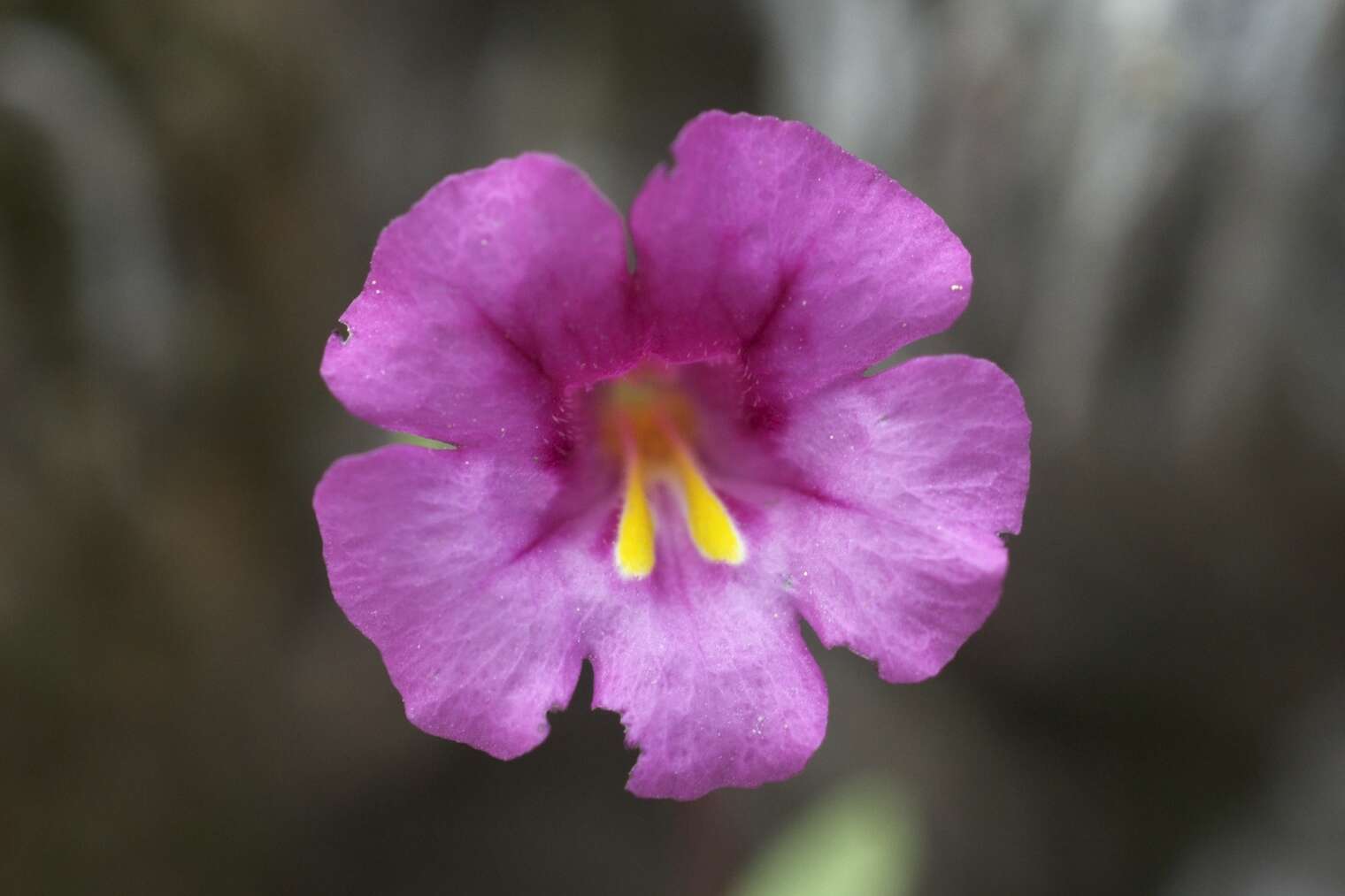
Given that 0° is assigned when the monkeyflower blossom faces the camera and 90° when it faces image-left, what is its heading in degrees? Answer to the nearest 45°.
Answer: approximately 0°
